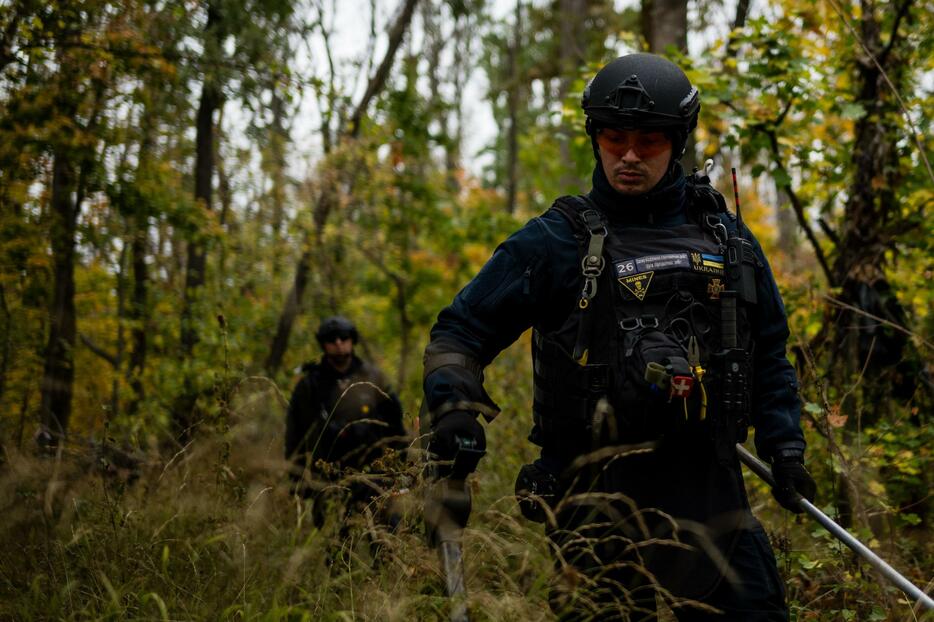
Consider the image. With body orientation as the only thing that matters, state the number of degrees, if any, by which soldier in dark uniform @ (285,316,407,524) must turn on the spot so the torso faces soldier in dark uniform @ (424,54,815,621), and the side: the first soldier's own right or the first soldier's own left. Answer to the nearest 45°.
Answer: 0° — they already face them

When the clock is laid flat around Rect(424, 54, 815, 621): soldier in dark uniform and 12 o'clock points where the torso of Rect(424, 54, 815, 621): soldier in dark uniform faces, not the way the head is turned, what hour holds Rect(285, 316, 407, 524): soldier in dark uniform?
Rect(285, 316, 407, 524): soldier in dark uniform is roughly at 5 o'clock from Rect(424, 54, 815, 621): soldier in dark uniform.

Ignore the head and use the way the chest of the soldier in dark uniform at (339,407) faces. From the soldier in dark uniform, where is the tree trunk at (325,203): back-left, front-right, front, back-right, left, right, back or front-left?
back

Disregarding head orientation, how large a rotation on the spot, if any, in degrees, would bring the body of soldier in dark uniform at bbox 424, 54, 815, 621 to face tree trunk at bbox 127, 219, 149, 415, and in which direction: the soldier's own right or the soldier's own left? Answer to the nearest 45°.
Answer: approximately 135° to the soldier's own right

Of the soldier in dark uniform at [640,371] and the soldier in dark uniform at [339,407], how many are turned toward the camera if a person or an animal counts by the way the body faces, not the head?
2

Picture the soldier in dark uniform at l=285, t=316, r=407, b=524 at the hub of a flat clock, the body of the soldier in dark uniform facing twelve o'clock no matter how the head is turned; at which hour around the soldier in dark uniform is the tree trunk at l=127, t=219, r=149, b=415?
The tree trunk is roughly at 5 o'clock from the soldier in dark uniform.

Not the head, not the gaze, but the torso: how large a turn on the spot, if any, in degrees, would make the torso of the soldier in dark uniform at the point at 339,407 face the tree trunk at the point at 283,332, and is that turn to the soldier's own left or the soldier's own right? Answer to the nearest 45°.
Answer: approximately 180°

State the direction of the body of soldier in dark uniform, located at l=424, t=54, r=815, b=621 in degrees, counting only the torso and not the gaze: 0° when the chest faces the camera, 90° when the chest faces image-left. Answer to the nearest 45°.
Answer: approximately 0°

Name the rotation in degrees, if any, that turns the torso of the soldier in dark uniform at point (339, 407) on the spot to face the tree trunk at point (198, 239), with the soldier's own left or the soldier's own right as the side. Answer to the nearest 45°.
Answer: approximately 180°
